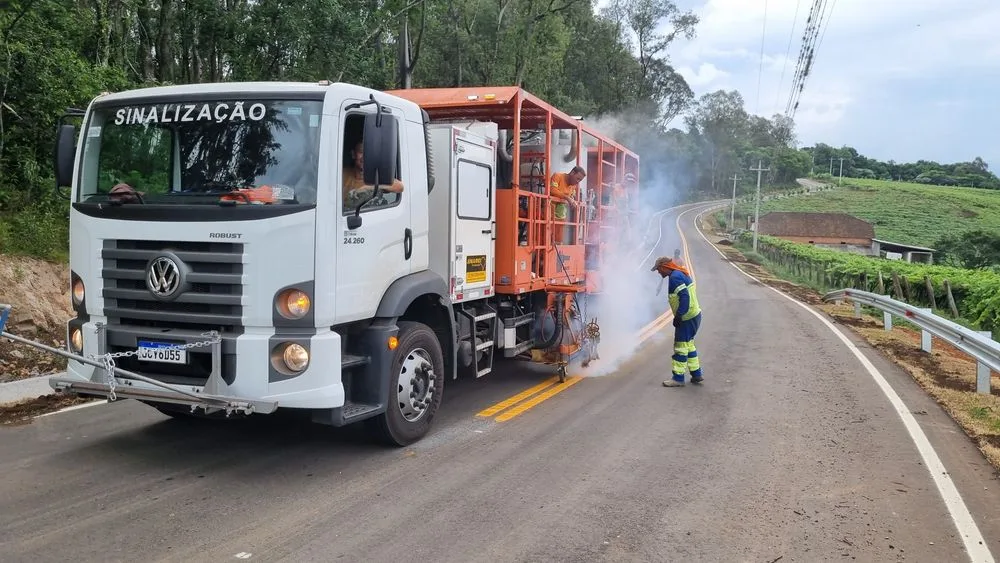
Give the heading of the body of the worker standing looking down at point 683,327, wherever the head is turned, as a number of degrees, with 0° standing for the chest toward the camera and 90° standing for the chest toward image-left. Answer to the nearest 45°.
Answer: approximately 90°

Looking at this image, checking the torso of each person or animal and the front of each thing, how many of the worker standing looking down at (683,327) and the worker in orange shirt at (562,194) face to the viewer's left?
1

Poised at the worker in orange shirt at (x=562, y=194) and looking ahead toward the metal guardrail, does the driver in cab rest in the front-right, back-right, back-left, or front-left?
back-right

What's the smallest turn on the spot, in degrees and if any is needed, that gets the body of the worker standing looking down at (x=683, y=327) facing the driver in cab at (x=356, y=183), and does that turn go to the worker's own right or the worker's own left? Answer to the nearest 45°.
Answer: approximately 45° to the worker's own left

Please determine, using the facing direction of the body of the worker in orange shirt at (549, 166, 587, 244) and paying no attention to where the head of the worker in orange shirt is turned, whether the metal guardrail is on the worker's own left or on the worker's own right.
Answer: on the worker's own left

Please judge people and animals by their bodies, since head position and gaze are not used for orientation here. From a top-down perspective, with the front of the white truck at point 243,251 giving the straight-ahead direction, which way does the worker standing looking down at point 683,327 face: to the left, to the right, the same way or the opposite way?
to the right

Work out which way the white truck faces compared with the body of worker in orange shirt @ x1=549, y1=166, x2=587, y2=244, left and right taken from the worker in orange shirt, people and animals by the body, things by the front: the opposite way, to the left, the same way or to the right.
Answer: to the right

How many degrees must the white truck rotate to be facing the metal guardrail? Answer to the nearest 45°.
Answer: approximately 135° to its left

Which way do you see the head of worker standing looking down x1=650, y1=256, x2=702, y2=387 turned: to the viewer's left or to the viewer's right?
to the viewer's left

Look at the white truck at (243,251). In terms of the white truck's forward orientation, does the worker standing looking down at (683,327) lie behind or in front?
behind

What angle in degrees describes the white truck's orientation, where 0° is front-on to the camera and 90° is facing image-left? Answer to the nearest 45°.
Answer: approximately 45°
